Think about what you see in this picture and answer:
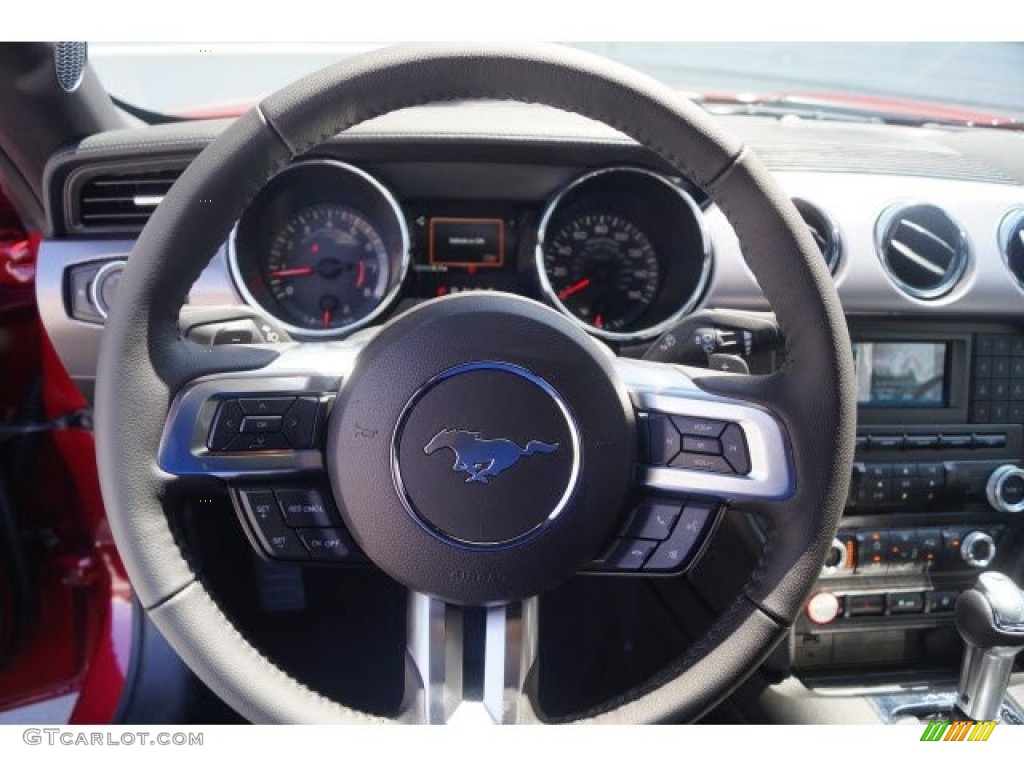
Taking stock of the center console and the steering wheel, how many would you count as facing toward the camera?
2

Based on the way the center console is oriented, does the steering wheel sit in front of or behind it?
in front

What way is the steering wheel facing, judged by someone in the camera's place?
facing the viewer

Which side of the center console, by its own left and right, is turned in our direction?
front

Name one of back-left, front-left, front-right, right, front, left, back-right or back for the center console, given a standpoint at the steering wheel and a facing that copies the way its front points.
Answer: back-left
